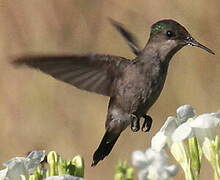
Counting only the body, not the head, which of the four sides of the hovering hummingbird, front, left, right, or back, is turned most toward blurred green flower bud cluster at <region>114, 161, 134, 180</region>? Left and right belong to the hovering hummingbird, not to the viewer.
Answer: right

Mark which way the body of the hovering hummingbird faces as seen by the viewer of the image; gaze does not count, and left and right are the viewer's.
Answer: facing to the right of the viewer

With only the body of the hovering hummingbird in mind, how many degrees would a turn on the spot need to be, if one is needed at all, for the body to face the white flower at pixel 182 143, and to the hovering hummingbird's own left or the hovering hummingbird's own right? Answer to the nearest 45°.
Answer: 0° — it already faces it

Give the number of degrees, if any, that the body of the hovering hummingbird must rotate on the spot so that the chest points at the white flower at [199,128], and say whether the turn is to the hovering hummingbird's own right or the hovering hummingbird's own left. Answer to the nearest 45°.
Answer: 0° — it already faces it

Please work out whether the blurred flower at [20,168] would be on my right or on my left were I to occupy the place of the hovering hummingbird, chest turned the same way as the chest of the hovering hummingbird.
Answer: on my right

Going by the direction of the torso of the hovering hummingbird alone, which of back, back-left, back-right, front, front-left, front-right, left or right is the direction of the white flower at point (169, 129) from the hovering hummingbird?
front
